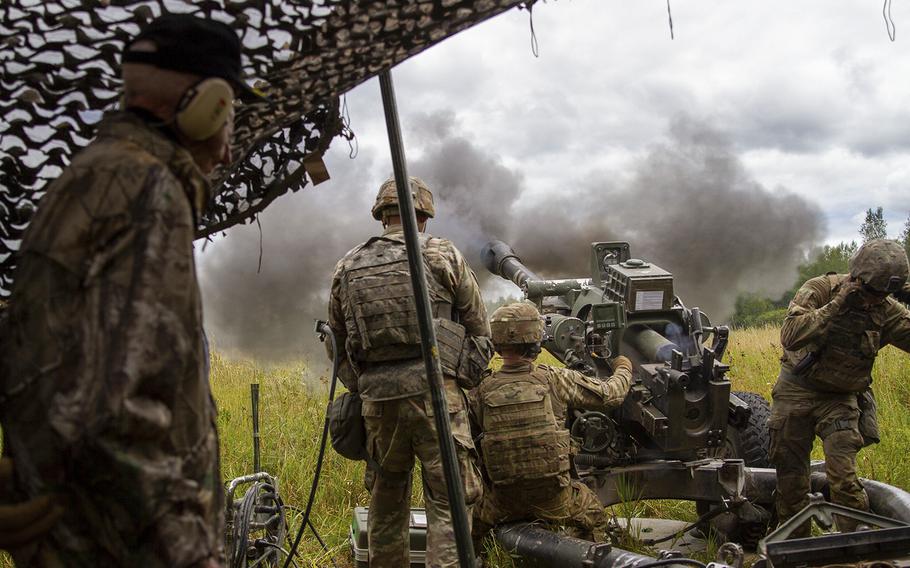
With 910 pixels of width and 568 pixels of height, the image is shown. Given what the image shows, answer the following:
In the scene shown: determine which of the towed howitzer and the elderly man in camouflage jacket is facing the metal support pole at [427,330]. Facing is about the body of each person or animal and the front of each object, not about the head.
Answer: the elderly man in camouflage jacket

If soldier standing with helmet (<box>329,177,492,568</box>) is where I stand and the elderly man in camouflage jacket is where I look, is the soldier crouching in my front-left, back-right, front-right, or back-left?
back-left

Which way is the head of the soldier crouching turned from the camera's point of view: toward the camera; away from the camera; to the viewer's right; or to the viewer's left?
away from the camera

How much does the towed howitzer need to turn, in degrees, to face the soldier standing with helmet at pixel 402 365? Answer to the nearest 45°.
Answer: approximately 90° to its left

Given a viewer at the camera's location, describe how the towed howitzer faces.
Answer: facing away from the viewer and to the left of the viewer

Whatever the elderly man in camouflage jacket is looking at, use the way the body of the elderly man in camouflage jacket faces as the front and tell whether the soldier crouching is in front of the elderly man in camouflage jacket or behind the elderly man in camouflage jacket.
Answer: in front

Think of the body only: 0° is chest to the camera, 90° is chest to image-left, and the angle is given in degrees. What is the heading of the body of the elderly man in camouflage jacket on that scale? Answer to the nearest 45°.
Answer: approximately 225°

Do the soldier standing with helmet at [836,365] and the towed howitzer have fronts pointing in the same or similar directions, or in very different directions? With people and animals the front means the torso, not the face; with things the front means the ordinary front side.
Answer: very different directions

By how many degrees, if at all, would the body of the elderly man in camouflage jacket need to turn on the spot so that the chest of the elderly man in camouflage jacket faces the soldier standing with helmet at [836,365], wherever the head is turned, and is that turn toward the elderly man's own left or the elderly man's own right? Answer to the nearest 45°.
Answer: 0° — they already face them

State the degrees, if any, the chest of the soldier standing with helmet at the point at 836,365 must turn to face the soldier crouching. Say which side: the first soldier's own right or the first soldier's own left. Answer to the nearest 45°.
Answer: approximately 90° to the first soldier's own right
